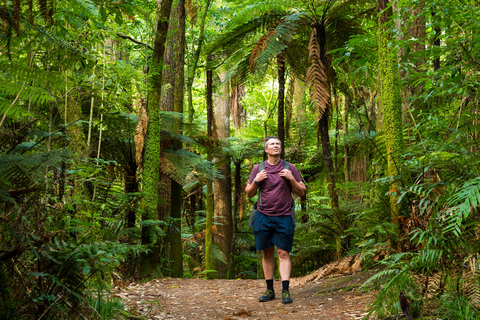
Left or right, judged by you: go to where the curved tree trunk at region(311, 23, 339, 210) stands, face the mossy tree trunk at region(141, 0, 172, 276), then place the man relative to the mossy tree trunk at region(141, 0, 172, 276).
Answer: left

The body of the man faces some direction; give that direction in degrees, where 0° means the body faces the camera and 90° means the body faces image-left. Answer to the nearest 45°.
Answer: approximately 0°

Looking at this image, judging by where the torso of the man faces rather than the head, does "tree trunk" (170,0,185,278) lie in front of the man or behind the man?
behind

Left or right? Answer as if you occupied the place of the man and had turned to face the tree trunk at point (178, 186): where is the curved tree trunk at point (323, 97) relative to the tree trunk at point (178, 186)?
right

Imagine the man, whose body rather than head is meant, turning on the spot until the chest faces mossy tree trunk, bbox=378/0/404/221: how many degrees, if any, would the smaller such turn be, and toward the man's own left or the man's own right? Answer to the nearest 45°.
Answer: approximately 90° to the man's own left
